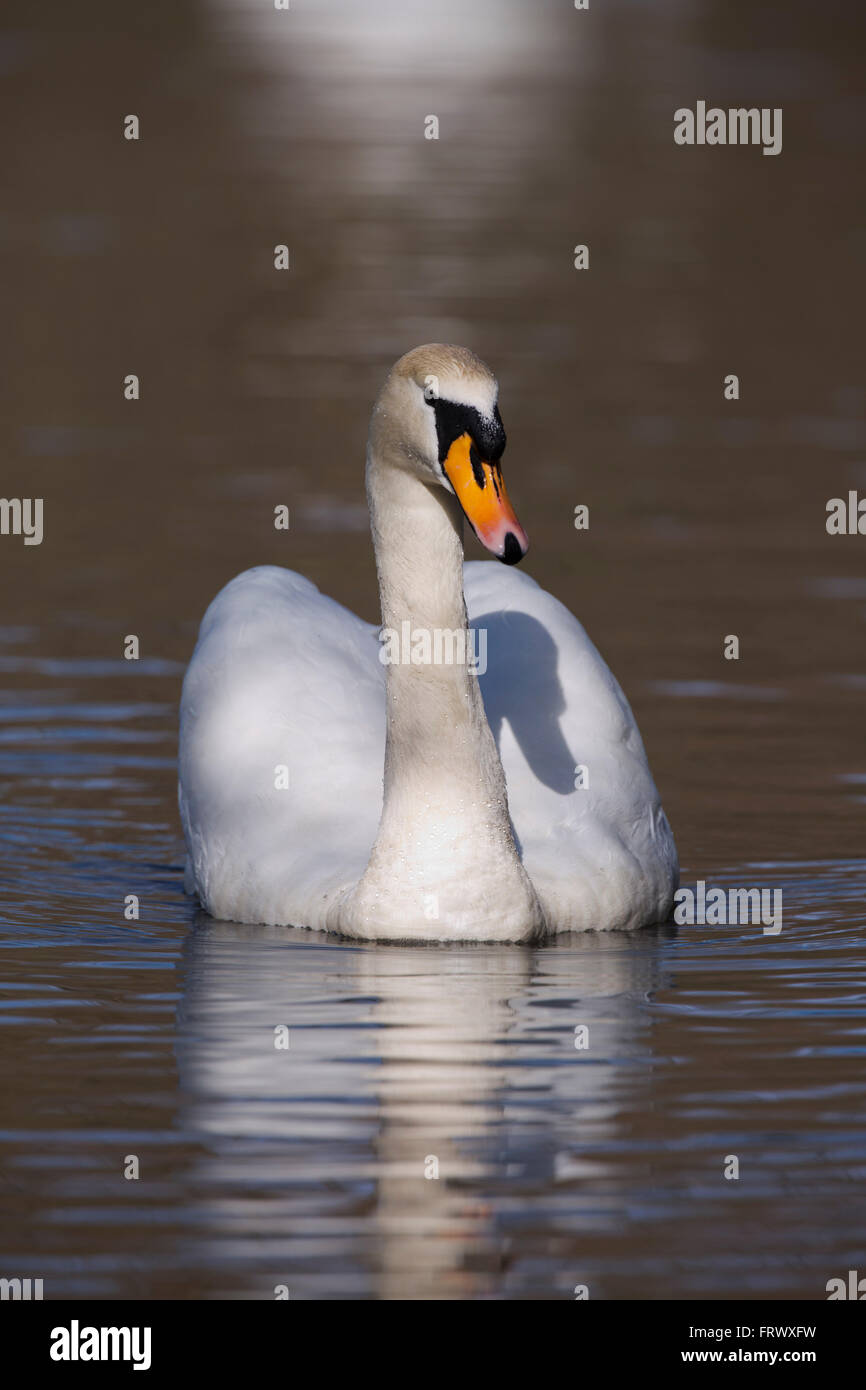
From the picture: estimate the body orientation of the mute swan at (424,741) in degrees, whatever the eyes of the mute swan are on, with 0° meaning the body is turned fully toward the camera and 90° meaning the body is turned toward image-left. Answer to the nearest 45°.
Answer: approximately 0°
